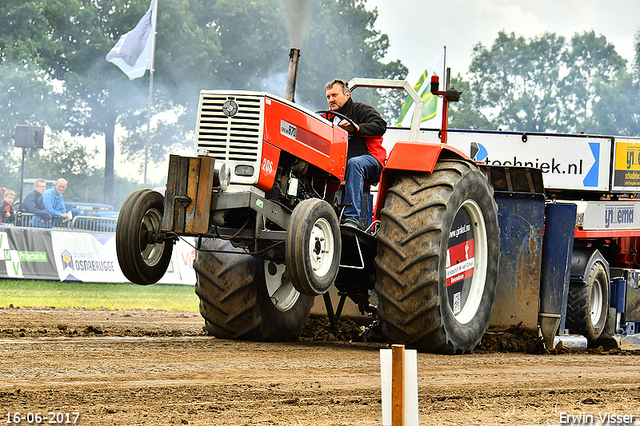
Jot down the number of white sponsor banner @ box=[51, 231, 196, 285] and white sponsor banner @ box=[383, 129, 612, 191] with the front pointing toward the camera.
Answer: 2

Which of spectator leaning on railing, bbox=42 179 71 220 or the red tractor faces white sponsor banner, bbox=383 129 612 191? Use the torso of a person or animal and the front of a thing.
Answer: the spectator leaning on railing

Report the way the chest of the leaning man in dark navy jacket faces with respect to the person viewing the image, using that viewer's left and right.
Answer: facing the viewer and to the right of the viewer

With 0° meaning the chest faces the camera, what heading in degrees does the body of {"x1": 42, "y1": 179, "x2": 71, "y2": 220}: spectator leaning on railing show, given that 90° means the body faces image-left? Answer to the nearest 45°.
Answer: approximately 315°

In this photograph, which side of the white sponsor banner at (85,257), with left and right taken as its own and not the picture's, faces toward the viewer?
front

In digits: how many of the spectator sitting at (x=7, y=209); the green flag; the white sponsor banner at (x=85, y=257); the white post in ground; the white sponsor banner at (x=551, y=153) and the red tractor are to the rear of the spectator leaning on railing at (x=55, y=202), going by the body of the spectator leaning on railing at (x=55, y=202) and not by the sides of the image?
1

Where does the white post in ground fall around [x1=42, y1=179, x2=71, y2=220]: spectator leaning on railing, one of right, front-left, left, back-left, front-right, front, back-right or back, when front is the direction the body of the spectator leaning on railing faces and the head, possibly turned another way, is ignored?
front-right

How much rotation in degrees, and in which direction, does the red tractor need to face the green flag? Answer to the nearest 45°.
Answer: approximately 135° to its right

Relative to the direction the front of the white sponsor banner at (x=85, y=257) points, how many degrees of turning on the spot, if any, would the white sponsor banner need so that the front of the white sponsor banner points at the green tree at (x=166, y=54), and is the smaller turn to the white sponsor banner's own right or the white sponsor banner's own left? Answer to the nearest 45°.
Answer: approximately 180°

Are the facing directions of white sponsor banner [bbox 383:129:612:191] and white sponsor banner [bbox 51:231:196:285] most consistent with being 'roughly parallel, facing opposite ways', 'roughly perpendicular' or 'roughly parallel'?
roughly parallel

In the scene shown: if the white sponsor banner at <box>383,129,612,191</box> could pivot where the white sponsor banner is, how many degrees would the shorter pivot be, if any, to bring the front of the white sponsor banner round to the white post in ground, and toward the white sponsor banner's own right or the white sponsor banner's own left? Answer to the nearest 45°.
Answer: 0° — it already faces it

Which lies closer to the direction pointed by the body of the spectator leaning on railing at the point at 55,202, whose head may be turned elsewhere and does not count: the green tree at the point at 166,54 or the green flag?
the green flag

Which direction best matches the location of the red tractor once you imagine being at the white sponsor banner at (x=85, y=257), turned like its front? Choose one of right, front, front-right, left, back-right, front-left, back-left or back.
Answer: front

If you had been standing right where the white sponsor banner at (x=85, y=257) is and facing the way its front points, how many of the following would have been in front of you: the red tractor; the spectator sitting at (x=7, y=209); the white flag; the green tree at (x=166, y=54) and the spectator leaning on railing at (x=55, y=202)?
1

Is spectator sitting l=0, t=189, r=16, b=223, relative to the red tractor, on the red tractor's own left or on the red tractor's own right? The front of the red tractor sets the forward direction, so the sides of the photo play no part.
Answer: on the red tractor's own right
